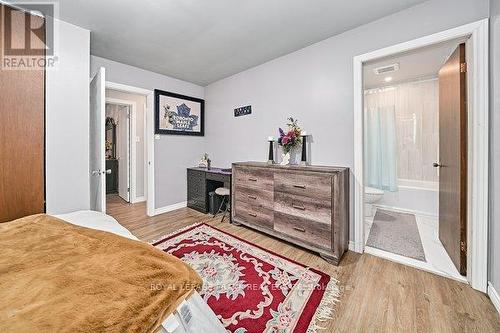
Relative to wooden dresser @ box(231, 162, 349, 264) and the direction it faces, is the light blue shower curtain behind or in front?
behind

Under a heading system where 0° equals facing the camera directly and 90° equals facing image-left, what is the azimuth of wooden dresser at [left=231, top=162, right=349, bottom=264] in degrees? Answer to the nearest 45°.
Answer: approximately 45°
